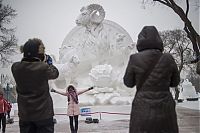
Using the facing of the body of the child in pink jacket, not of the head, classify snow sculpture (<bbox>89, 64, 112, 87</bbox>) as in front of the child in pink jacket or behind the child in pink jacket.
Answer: behind

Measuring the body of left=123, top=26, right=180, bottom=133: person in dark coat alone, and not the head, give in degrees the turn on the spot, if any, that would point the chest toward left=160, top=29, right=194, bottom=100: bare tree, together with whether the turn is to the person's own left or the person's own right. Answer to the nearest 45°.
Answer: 0° — they already face it

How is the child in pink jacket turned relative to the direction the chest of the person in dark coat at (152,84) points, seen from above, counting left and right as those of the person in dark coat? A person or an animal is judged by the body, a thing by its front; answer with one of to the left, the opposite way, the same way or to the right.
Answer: the opposite way

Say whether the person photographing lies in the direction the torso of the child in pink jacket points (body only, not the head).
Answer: yes

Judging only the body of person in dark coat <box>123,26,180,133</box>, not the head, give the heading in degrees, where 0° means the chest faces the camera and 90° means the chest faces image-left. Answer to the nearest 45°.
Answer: approximately 180°

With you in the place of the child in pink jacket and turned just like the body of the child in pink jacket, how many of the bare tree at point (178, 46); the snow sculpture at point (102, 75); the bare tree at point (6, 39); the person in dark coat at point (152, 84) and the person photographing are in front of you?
2

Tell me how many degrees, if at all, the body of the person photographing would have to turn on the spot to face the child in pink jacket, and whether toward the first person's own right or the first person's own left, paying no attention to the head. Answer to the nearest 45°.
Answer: approximately 45° to the first person's own left

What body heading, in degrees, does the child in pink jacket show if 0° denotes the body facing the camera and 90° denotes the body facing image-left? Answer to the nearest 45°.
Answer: approximately 0°

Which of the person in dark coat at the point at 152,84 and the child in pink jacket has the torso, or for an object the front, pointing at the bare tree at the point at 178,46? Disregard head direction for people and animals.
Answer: the person in dark coat

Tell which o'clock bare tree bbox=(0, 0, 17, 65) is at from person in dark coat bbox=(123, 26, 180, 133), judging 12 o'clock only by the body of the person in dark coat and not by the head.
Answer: The bare tree is roughly at 11 o'clock from the person in dark coat.

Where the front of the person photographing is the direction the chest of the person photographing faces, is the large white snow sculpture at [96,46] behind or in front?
in front

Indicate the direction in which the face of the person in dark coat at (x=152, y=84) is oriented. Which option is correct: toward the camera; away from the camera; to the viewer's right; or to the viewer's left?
away from the camera
